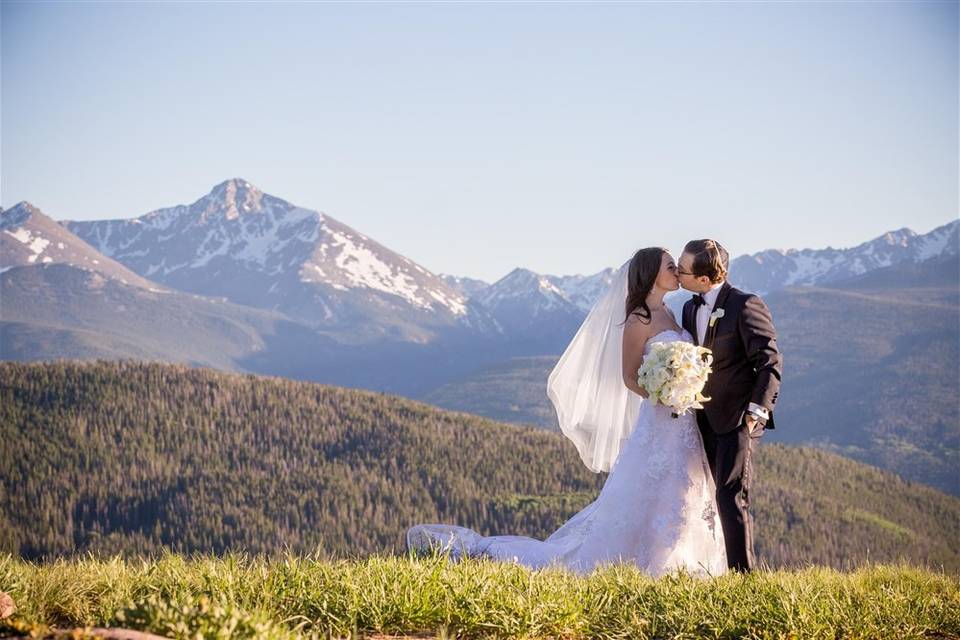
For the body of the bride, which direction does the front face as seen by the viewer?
to the viewer's right

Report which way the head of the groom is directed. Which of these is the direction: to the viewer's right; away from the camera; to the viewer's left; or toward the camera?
to the viewer's left

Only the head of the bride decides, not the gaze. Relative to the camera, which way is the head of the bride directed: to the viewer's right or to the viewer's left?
to the viewer's right

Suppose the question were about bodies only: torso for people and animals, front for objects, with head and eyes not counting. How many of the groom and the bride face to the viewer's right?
1
